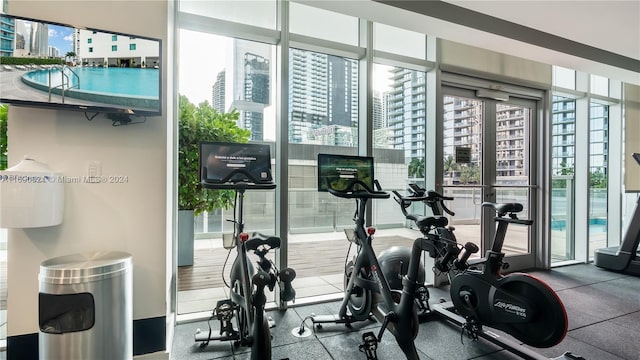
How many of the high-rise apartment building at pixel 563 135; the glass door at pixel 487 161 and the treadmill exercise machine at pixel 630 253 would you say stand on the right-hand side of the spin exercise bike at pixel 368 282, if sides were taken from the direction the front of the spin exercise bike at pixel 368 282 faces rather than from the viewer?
3

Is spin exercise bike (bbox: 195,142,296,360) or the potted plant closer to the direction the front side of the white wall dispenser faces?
the spin exercise bike

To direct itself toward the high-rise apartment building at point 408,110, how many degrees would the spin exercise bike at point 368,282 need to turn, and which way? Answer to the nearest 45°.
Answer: approximately 45° to its right

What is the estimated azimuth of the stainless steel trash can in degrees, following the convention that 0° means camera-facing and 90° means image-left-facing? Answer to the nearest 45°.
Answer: approximately 45°

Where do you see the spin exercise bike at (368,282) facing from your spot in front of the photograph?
facing away from the viewer and to the left of the viewer

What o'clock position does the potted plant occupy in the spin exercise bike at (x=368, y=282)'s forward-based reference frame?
The potted plant is roughly at 11 o'clock from the spin exercise bike.

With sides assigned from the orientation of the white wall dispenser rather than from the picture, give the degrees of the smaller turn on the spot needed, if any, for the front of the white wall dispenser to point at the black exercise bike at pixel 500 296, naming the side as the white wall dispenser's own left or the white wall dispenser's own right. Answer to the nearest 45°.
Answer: approximately 45° to the white wall dispenser's own left

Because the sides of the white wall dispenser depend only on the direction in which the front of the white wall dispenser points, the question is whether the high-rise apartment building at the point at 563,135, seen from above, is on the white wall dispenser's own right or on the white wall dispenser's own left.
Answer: on the white wall dispenser's own left
